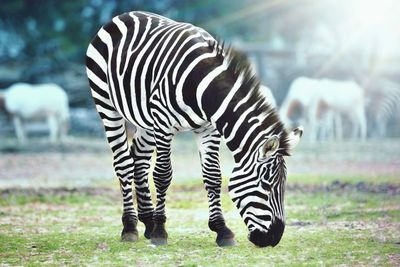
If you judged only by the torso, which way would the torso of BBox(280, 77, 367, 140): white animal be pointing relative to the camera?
to the viewer's left

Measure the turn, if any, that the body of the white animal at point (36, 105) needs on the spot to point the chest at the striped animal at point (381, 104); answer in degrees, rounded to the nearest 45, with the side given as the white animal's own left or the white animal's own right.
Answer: approximately 180°

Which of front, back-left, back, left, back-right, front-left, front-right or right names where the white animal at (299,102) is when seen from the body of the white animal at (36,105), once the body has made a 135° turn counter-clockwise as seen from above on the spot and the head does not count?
front-left

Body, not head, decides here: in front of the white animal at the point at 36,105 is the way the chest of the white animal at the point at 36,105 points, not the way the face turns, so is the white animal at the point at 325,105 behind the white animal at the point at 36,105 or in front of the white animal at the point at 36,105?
behind

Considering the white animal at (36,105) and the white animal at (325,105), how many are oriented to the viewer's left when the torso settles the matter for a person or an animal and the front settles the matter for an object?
2

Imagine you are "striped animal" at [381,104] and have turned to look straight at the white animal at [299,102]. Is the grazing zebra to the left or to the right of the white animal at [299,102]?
left

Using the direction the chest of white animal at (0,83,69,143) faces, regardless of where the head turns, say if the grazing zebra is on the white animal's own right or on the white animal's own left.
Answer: on the white animal's own left

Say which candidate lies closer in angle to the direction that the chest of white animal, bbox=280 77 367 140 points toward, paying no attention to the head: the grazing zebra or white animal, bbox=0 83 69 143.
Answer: the white animal

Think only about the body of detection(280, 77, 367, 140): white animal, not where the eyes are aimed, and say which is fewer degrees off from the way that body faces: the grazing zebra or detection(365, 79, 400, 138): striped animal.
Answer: the grazing zebra

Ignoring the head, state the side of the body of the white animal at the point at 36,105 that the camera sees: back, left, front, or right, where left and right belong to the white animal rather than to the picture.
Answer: left
